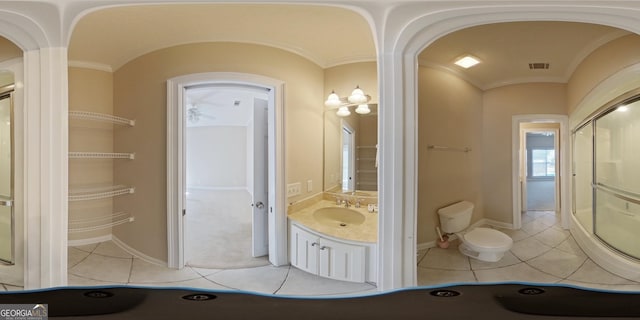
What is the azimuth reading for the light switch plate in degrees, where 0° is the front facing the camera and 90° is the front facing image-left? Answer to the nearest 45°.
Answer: approximately 315°

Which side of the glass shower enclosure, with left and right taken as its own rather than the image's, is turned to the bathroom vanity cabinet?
front

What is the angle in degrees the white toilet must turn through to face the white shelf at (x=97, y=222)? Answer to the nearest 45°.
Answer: approximately 90° to its right

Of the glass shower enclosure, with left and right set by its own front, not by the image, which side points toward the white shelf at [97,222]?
left

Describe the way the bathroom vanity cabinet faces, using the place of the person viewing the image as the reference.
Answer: facing the viewer and to the left of the viewer

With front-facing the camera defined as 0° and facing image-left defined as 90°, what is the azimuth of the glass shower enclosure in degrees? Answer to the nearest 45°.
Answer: approximately 45°
